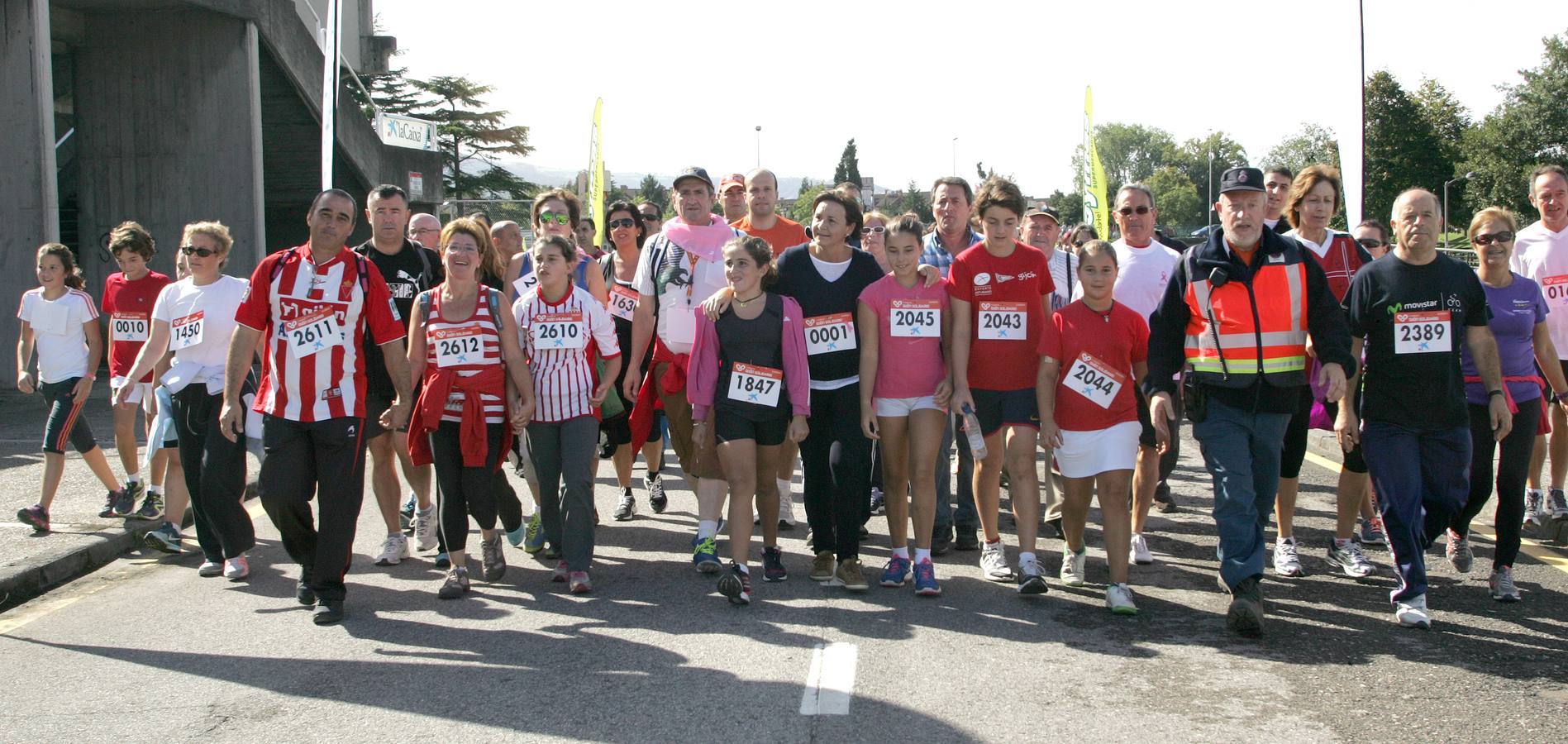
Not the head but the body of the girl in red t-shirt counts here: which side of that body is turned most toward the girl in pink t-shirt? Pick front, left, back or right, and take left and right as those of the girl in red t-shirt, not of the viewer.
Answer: right

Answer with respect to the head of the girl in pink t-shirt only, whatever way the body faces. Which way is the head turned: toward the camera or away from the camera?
toward the camera

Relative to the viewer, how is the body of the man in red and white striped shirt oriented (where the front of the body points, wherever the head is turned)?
toward the camera

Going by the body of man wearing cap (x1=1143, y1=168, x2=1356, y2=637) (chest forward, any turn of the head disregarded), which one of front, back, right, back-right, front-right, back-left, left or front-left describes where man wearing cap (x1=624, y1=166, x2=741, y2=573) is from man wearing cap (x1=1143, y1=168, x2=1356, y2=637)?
right

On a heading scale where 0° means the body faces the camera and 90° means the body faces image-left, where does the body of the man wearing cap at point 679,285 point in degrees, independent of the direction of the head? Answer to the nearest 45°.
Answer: approximately 0°

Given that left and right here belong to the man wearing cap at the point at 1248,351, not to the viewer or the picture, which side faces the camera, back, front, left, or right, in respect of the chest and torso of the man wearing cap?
front

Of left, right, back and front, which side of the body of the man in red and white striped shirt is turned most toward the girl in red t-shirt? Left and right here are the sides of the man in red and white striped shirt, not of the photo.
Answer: left

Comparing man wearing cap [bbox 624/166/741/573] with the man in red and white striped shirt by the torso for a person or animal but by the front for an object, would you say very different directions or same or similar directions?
same or similar directions

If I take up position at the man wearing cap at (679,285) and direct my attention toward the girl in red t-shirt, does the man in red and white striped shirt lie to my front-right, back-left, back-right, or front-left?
back-right

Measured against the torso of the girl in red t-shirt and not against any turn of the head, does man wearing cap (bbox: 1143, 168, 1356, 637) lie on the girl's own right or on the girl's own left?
on the girl's own left

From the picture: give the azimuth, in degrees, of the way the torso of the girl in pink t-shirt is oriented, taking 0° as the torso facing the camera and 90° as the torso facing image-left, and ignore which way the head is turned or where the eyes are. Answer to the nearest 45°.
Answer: approximately 0°

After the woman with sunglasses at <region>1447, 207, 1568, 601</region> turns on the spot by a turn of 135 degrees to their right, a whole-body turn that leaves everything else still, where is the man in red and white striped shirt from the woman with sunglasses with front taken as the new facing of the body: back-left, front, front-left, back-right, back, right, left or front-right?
left

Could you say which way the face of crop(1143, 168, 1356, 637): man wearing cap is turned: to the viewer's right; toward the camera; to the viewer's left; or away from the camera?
toward the camera
